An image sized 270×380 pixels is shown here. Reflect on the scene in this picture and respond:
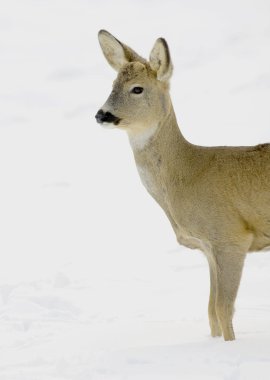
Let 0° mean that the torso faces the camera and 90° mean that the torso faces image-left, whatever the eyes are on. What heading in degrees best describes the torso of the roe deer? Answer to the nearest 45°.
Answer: approximately 90°
